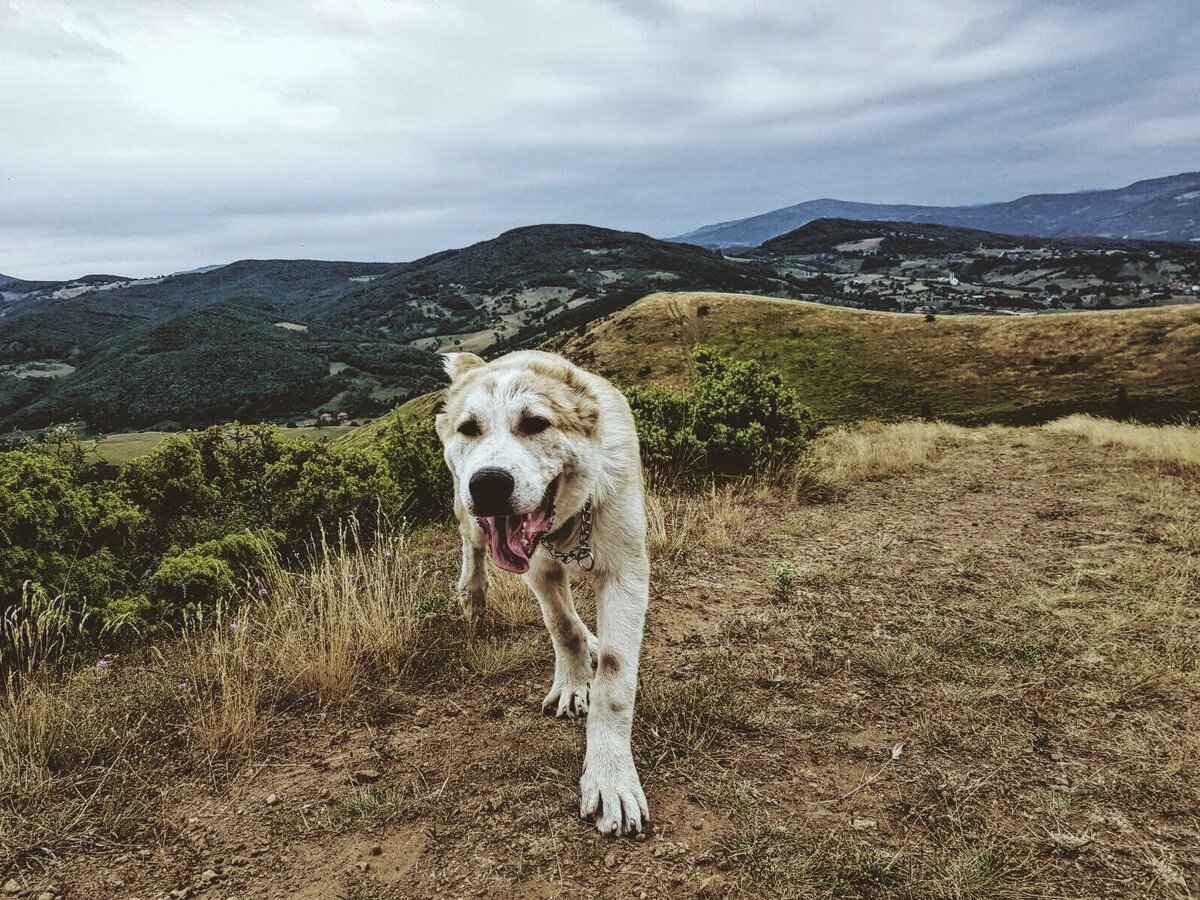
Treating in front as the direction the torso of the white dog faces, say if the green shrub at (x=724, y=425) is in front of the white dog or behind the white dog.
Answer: behind

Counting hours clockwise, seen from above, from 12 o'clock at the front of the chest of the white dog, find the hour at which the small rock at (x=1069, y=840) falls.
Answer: The small rock is roughly at 10 o'clock from the white dog.

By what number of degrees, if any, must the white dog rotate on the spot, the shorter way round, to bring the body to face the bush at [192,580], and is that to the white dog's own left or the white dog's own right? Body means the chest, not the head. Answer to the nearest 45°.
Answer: approximately 135° to the white dog's own right

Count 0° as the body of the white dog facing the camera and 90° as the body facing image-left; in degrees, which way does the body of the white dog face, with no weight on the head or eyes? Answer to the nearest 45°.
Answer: approximately 0°

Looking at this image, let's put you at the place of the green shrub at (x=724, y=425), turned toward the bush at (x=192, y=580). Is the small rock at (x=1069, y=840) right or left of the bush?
left

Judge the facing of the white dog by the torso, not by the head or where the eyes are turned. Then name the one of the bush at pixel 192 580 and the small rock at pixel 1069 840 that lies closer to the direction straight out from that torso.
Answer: the small rock

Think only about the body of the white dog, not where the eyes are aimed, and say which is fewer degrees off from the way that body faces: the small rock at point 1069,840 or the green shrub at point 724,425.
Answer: the small rock
